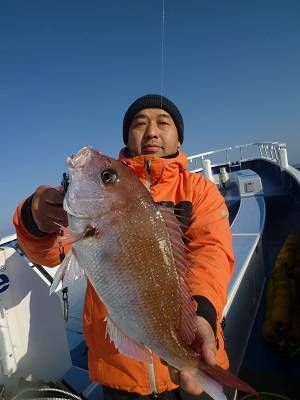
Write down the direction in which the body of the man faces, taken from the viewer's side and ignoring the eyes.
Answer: toward the camera
